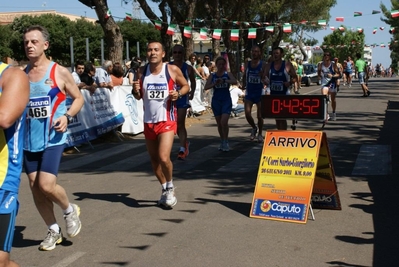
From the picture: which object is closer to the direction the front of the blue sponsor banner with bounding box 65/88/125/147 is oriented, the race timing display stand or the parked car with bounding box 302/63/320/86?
the race timing display stand

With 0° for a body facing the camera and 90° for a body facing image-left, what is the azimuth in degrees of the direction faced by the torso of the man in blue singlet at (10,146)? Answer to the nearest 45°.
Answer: approximately 45°

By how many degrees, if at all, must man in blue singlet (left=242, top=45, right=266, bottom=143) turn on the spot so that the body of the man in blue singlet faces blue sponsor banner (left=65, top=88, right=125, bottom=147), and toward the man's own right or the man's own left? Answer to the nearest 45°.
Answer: approximately 90° to the man's own right

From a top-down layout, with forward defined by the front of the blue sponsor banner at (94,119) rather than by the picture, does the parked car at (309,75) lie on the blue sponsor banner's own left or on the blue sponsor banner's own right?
on the blue sponsor banner's own left

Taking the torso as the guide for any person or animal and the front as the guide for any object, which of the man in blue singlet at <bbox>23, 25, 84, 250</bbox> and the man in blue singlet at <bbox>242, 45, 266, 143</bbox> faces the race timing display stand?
the man in blue singlet at <bbox>242, 45, 266, 143</bbox>

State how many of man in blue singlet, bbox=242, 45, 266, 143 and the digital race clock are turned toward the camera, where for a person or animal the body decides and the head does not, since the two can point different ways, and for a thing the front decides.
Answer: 2

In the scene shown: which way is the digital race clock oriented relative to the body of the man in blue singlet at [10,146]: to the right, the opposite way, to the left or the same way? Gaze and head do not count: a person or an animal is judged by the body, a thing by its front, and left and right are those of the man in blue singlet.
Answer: the same way

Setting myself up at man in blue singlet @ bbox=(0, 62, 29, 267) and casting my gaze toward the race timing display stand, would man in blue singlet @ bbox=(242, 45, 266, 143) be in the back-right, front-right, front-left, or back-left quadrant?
front-left

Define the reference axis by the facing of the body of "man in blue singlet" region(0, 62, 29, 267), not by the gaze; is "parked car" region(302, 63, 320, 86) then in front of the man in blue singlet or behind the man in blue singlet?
behind

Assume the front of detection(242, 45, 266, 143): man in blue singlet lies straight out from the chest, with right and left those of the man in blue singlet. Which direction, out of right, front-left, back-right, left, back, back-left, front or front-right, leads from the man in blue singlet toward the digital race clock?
front

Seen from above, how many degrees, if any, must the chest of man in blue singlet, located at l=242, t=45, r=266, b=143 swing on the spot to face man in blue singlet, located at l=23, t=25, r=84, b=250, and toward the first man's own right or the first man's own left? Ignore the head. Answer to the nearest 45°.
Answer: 0° — they already face them

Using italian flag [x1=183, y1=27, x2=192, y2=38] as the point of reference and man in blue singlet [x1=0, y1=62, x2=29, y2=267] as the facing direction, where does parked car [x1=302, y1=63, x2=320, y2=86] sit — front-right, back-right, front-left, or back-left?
back-left

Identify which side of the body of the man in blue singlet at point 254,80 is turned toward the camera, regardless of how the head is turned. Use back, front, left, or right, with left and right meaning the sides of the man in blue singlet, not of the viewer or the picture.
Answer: front

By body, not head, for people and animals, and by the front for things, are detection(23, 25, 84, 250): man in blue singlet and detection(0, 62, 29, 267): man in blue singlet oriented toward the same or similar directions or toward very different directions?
same or similar directions

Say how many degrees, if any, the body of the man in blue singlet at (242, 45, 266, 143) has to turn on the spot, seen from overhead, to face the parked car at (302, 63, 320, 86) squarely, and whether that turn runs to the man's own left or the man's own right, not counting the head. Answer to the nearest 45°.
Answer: approximately 180°

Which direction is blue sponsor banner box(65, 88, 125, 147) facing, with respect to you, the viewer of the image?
facing the viewer and to the right of the viewer
